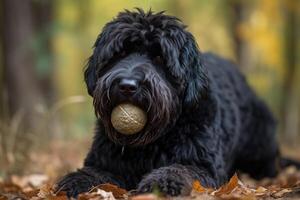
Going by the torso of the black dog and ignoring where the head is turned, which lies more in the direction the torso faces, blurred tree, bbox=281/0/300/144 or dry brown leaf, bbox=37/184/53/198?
the dry brown leaf

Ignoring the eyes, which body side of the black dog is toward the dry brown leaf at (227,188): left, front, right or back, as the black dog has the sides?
left

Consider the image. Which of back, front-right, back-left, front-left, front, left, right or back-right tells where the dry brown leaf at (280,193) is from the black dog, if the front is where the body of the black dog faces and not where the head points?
left

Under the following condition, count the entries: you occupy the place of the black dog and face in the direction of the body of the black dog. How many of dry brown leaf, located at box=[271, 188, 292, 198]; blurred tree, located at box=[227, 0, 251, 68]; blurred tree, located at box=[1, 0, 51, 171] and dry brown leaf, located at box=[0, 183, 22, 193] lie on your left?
1

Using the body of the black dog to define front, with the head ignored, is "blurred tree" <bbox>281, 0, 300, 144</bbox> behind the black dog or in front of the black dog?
behind

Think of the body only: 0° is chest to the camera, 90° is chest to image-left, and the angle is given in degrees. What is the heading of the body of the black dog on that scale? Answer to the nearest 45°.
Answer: approximately 45°
